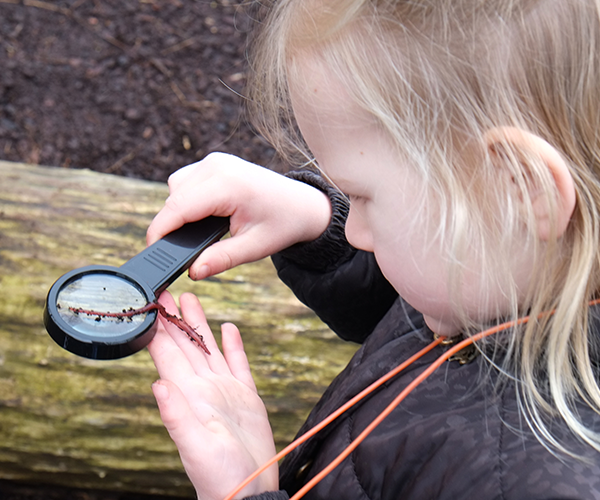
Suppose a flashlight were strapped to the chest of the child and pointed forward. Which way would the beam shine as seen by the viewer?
to the viewer's left

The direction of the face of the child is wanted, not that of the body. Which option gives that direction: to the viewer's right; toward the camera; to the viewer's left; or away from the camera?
to the viewer's left
